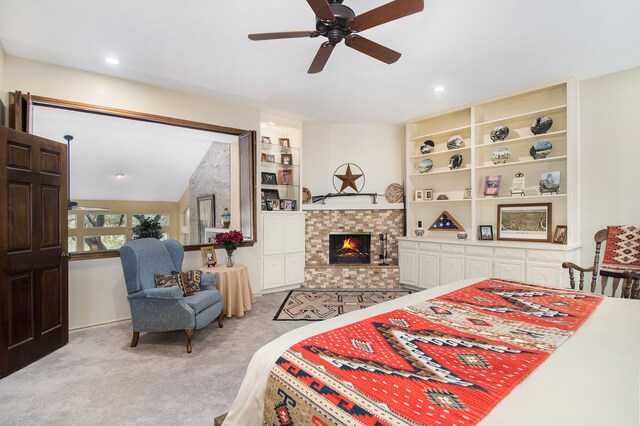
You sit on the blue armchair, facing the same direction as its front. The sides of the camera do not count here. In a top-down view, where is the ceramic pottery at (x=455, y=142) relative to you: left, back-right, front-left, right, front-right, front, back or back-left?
front-left

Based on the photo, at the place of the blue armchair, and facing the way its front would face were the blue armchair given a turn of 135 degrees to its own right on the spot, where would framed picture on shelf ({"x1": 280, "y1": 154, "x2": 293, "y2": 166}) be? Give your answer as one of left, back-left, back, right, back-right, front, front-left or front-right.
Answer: back-right

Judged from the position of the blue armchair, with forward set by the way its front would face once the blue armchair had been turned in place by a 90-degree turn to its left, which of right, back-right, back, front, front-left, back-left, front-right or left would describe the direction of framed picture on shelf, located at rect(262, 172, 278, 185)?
front

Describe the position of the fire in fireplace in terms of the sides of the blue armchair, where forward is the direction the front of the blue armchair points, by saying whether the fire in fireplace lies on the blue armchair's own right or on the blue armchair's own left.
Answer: on the blue armchair's own left

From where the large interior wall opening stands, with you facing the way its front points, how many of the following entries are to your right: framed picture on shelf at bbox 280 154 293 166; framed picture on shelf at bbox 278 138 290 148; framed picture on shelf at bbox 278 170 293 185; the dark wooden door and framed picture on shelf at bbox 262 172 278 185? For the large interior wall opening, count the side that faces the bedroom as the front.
1

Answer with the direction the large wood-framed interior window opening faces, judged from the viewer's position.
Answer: facing the viewer and to the right of the viewer

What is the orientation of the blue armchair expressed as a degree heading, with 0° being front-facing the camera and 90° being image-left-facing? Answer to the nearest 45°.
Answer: approximately 315°

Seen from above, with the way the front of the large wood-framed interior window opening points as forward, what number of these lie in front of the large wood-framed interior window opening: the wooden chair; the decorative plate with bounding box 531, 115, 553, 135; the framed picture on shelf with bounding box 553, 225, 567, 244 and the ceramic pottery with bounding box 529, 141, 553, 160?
4

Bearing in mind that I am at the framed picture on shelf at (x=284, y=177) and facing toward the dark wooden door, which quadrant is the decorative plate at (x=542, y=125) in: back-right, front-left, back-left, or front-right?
back-left

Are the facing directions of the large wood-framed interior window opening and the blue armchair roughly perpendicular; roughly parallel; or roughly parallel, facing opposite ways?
roughly parallel

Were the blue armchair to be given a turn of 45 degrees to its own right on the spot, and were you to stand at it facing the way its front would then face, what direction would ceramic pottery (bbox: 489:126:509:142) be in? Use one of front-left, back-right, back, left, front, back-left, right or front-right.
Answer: left

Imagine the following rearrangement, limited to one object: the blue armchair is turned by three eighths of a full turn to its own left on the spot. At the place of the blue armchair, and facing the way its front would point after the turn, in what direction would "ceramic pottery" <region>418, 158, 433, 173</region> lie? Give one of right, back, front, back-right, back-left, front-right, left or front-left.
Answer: right
